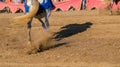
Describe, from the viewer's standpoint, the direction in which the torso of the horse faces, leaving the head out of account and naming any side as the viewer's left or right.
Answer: facing away from the viewer and to the right of the viewer
